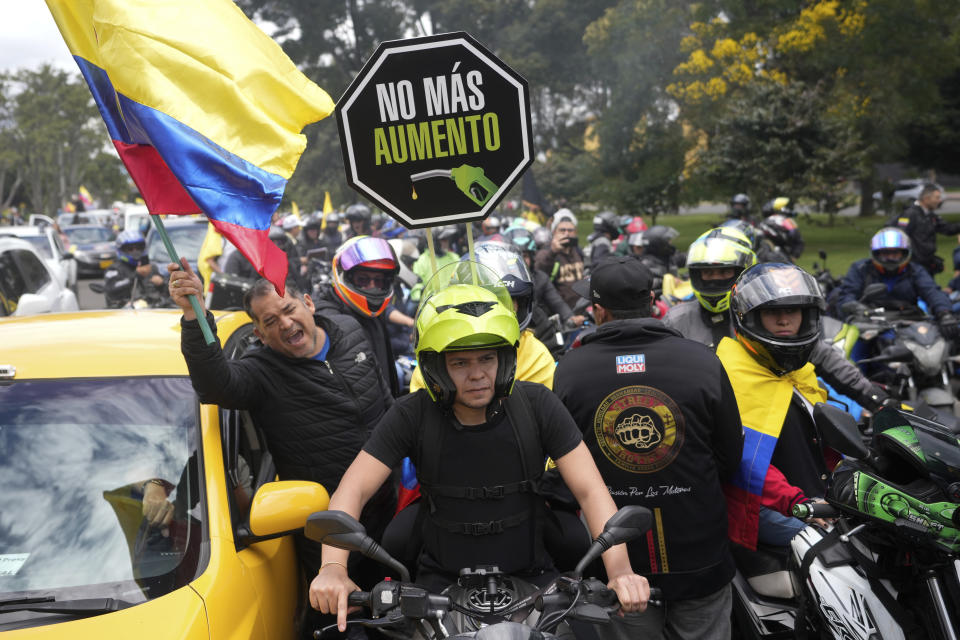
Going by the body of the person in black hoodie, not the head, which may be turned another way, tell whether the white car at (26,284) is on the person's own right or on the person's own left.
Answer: on the person's own left

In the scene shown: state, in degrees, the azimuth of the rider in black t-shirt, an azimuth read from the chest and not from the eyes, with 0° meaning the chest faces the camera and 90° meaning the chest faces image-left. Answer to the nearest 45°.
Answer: approximately 0°

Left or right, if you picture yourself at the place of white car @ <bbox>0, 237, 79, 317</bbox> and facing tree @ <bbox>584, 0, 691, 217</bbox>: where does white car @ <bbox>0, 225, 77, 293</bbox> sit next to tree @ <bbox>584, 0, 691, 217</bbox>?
left

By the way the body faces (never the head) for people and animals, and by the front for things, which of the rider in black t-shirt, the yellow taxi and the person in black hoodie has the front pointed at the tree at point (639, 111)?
the person in black hoodie

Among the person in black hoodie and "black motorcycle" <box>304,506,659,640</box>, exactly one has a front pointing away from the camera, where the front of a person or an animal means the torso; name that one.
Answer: the person in black hoodie

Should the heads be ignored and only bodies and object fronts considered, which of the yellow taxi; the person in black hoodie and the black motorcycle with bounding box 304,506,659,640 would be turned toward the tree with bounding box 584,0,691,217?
the person in black hoodie

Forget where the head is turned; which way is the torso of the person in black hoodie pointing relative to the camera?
away from the camera

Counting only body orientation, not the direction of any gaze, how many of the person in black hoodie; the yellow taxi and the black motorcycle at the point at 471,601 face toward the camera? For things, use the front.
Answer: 2

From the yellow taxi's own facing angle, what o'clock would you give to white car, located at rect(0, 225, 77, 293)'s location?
The white car is roughly at 6 o'clock from the yellow taxi.

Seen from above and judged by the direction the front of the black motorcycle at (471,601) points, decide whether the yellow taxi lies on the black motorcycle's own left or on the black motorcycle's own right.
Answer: on the black motorcycle's own right
